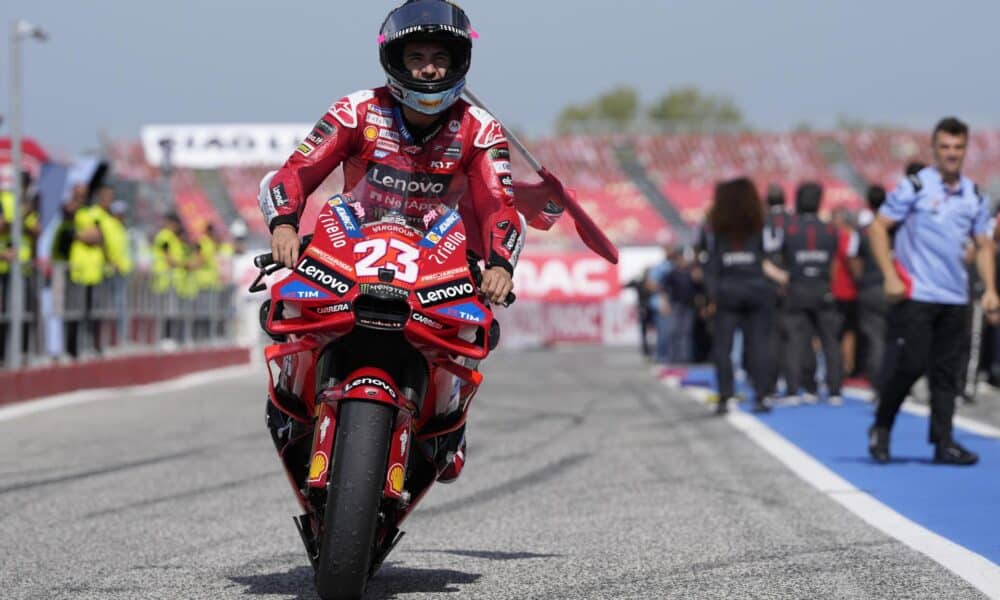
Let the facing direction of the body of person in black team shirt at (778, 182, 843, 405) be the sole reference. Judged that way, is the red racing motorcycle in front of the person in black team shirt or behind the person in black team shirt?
behind

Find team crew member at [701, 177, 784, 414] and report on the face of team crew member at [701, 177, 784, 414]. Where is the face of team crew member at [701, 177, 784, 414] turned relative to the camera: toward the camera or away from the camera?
away from the camera

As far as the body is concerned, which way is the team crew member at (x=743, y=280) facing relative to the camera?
away from the camera

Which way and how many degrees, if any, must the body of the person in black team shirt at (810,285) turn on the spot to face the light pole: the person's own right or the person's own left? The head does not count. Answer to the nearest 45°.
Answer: approximately 90° to the person's own left

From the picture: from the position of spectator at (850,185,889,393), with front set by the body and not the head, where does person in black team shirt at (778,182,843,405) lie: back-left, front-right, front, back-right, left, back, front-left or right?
front-left

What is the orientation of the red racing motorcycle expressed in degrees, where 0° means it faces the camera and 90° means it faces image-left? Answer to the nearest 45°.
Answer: approximately 0°

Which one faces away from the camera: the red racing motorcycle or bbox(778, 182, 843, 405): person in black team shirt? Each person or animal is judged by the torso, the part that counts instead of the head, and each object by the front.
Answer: the person in black team shirt

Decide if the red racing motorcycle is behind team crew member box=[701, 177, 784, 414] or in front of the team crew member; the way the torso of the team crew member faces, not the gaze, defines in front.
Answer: behind

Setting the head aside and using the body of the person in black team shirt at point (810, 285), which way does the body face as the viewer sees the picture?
away from the camera

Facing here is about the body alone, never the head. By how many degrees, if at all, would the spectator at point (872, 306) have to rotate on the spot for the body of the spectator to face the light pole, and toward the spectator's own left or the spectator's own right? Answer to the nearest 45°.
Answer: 0° — they already face it

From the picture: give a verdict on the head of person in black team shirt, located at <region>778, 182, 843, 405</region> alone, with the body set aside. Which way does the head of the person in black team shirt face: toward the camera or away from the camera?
away from the camera

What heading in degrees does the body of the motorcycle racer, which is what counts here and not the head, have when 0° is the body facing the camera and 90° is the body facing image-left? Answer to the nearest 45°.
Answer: approximately 0°

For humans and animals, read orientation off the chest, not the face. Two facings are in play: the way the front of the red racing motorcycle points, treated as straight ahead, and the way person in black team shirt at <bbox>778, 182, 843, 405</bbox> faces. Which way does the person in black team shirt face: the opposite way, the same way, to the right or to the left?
the opposite way
